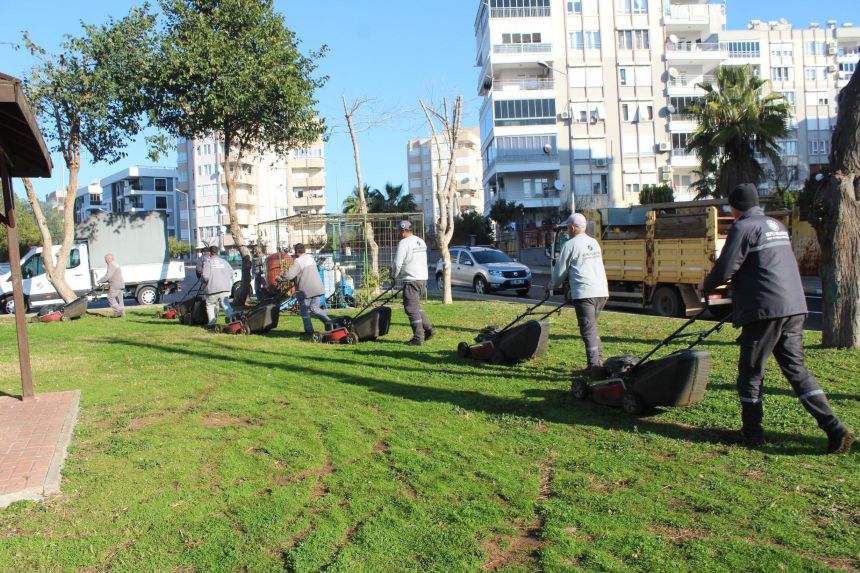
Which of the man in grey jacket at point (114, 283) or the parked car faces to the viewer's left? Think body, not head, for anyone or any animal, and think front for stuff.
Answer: the man in grey jacket

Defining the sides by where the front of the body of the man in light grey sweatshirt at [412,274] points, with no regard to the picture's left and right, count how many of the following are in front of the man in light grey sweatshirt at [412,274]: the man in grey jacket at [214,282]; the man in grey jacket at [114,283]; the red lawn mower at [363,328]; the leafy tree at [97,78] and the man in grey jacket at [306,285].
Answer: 5

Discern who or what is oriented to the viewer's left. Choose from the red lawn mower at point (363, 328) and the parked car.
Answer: the red lawn mower

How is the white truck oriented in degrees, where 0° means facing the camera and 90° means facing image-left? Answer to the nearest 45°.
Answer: approximately 90°

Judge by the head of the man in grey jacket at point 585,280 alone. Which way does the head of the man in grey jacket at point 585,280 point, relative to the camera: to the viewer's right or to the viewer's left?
to the viewer's left

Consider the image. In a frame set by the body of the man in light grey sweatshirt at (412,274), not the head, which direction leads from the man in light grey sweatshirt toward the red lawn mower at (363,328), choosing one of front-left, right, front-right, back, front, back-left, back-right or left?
front

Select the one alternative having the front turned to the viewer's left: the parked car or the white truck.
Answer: the white truck

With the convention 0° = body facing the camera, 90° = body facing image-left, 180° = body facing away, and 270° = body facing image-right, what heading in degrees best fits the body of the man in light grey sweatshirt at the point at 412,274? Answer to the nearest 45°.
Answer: approximately 135°

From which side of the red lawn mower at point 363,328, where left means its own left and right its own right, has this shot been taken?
left

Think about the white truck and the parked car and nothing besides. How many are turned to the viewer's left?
1

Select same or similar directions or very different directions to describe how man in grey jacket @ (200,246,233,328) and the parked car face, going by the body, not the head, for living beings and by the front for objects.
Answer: very different directions

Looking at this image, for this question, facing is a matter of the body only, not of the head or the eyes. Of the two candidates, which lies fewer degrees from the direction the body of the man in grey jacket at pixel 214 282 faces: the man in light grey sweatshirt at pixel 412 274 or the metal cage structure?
the metal cage structure

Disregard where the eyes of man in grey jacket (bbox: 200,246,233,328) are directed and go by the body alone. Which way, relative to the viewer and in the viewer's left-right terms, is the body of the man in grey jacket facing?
facing away from the viewer and to the left of the viewer

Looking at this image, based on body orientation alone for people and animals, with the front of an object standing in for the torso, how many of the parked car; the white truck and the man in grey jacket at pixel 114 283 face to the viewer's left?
2

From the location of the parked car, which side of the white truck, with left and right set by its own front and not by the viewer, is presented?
back
